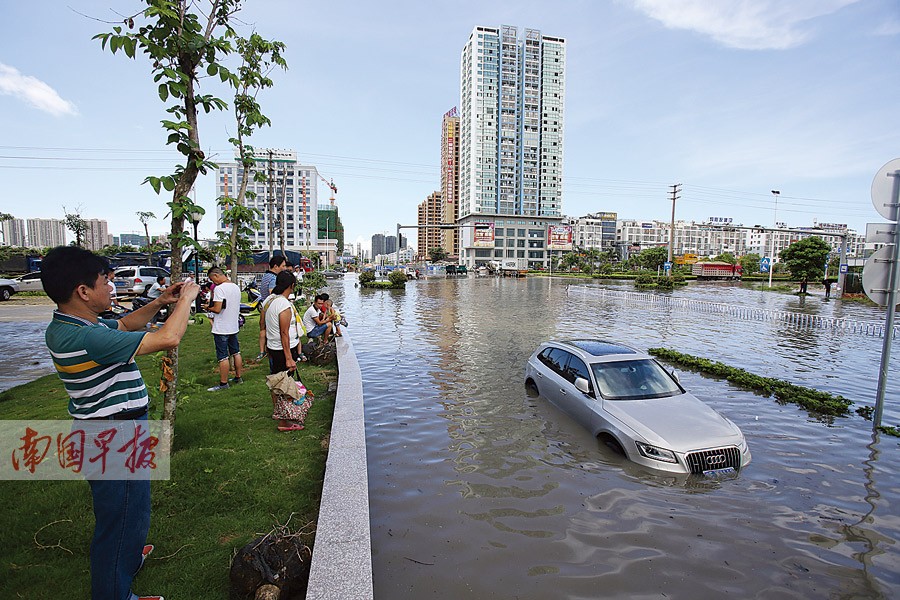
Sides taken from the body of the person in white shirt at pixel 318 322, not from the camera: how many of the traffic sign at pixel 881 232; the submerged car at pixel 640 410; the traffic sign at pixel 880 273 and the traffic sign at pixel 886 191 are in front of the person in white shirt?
4

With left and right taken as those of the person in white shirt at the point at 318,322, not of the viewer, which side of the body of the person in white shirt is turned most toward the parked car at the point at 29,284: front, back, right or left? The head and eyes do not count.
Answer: back

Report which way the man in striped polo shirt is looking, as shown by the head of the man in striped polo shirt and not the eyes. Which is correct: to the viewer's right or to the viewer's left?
to the viewer's right

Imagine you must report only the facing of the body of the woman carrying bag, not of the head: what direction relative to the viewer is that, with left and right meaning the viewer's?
facing away from the viewer and to the right of the viewer

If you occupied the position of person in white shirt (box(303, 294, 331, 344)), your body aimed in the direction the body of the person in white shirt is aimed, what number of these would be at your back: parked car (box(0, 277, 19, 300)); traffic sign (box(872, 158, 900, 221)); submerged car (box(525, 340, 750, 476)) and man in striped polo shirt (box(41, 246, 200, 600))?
1

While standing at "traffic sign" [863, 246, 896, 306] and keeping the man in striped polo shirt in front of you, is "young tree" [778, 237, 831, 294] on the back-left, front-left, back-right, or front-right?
back-right

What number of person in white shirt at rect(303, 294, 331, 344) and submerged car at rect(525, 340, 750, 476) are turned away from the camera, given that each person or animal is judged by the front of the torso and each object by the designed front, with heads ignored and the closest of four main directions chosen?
0

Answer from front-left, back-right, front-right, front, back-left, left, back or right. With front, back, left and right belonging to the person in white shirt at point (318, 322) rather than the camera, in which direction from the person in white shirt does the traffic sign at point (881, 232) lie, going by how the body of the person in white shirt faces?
front

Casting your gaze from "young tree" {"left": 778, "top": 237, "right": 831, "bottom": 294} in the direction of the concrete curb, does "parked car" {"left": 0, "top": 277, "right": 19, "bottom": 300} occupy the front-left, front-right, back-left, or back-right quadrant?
front-right

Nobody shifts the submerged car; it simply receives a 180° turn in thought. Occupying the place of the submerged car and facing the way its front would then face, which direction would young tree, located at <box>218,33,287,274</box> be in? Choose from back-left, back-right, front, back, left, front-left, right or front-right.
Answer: front-left

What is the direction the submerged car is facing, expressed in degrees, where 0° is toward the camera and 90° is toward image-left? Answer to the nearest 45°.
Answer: approximately 315°

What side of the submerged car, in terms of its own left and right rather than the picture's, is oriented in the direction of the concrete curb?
right

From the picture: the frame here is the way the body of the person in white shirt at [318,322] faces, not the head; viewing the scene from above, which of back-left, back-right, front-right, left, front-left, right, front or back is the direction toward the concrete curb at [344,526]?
front-right

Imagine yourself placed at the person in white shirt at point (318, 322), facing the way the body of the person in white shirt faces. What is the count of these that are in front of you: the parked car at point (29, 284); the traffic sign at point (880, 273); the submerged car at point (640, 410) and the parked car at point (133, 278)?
2

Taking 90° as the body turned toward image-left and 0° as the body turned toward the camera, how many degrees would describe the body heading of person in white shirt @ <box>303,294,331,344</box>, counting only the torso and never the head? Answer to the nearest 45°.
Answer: approximately 315°

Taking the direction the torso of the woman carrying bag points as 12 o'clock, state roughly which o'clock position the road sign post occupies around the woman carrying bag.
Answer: The road sign post is roughly at 2 o'clock from the woman carrying bag.

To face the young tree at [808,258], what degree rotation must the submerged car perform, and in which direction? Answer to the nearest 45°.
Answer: approximately 135° to its left

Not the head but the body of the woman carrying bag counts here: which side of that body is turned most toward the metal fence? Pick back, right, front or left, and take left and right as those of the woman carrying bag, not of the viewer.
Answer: front

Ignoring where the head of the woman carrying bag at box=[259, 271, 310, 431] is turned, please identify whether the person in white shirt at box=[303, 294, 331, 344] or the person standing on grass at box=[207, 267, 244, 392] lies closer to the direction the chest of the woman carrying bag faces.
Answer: the person in white shirt

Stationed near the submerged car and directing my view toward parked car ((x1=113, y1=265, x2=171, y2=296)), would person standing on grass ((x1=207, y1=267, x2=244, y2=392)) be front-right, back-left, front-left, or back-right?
front-left
